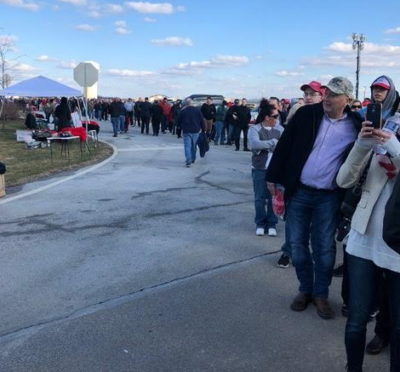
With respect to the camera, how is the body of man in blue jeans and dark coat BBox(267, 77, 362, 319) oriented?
toward the camera

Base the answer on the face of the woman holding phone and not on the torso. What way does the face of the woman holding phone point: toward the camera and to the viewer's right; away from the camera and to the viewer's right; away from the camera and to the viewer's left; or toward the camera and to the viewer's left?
toward the camera and to the viewer's left

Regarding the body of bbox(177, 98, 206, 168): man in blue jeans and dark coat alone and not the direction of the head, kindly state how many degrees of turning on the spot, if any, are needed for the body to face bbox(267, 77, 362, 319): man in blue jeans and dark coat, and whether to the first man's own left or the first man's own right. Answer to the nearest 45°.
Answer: approximately 180°

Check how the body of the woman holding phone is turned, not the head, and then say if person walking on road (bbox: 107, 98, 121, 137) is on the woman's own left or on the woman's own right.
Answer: on the woman's own right

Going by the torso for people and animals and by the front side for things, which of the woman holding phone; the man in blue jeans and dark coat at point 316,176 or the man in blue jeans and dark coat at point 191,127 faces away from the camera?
the man in blue jeans and dark coat at point 191,127

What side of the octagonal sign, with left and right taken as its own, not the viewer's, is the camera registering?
back

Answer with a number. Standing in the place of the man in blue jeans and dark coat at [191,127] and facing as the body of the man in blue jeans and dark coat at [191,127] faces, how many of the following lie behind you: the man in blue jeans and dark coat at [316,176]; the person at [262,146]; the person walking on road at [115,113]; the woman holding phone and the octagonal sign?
3

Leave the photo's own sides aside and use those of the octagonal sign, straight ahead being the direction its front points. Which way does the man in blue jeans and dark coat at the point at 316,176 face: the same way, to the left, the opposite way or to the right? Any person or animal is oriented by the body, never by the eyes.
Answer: the opposite way

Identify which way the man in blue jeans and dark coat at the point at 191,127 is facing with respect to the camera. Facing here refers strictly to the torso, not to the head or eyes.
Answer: away from the camera
